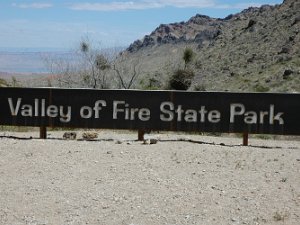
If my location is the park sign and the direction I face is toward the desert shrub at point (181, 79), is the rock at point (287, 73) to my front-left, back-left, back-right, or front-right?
front-right

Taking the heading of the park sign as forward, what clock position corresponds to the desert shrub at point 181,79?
The desert shrub is roughly at 6 o'clock from the park sign.

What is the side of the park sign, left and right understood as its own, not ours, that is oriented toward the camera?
front

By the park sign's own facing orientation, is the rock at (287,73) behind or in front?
behind
